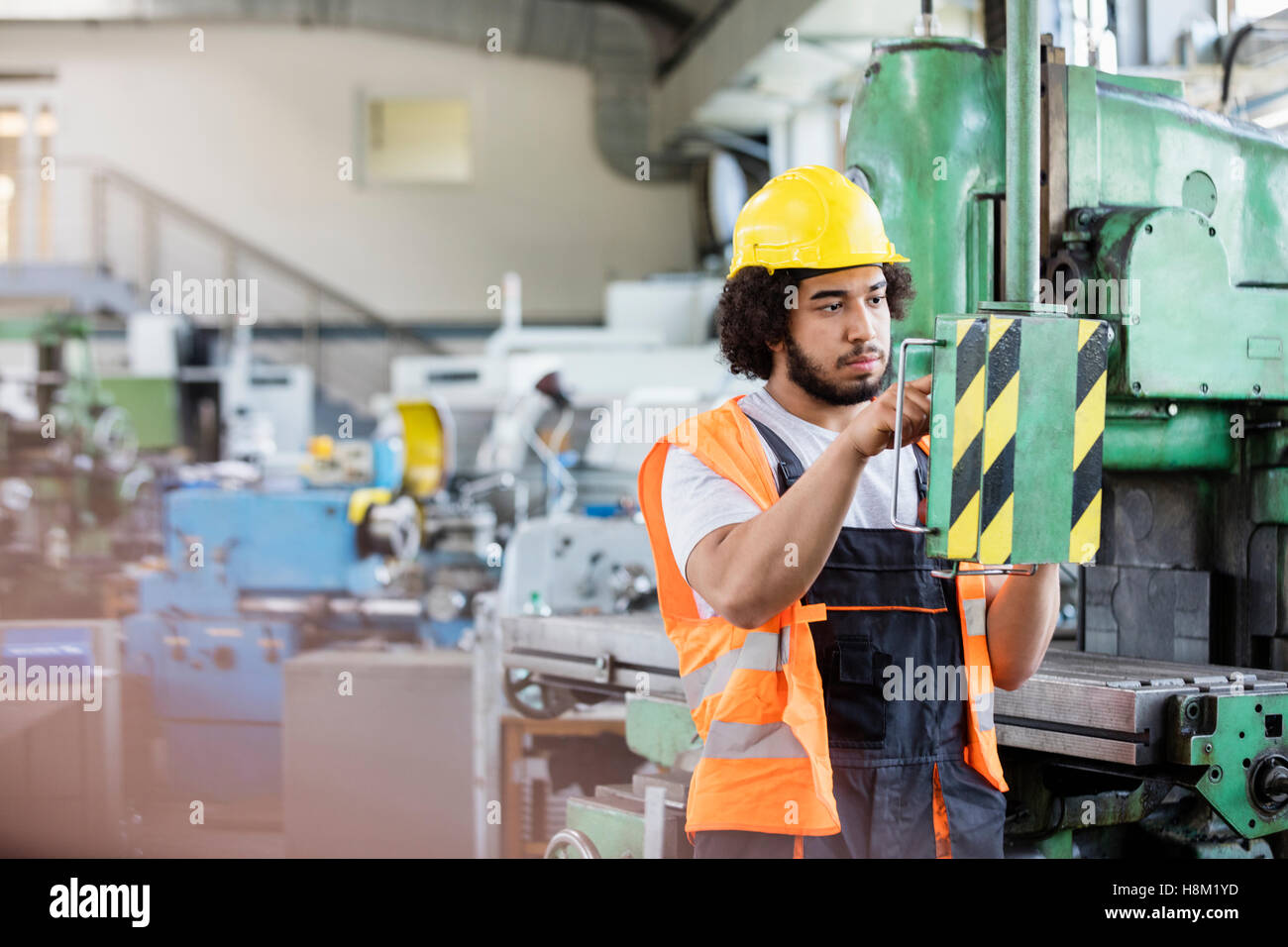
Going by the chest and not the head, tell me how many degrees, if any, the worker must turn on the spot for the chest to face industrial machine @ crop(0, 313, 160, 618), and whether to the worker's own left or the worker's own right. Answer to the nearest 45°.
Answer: approximately 180°

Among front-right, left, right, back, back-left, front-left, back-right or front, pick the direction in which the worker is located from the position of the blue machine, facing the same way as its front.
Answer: front

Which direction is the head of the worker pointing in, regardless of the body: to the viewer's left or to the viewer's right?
to the viewer's right

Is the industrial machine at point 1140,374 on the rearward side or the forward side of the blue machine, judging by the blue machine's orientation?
on the forward side

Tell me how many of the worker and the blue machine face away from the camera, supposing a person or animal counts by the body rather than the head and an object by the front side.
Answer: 0

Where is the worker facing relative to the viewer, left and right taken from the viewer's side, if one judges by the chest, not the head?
facing the viewer and to the right of the viewer

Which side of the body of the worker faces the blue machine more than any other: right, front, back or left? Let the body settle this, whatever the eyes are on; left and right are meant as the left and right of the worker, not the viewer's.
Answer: back

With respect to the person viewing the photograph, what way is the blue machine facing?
facing the viewer
